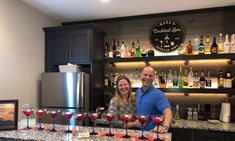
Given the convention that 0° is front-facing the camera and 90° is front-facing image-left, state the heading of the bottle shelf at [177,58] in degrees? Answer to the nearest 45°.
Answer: approximately 0°

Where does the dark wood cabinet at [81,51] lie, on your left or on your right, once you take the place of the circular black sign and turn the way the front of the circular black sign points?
on your right

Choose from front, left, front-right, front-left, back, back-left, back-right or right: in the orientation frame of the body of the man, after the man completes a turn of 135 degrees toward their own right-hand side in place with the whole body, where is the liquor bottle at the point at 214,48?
front-right

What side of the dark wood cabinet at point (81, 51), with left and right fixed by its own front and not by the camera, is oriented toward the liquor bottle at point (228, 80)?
left

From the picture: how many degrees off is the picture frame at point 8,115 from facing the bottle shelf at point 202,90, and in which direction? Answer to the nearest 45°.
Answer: approximately 90° to its left

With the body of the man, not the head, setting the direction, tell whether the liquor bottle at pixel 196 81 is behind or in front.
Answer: behind

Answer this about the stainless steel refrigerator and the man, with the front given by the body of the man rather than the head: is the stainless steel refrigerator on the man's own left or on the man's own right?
on the man's own right
